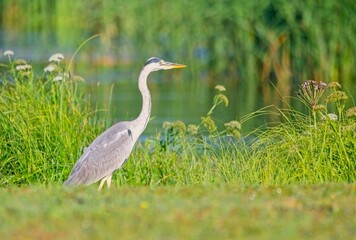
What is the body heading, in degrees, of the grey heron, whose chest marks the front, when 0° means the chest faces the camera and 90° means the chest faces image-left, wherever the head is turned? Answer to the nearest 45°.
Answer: approximately 270°
